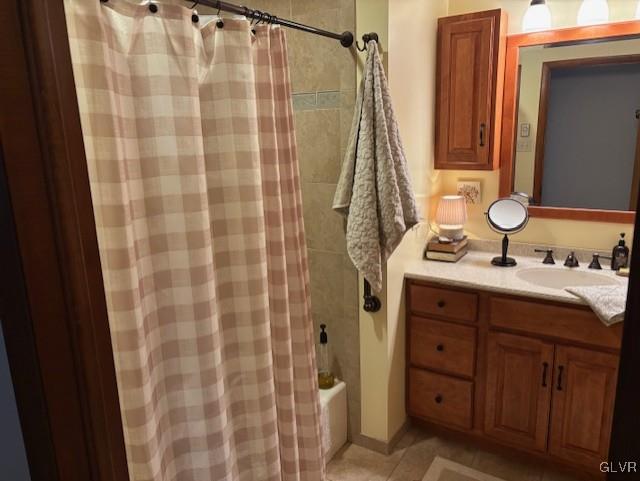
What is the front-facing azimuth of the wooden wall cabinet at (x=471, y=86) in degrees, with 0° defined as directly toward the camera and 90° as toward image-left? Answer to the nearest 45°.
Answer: approximately 45°

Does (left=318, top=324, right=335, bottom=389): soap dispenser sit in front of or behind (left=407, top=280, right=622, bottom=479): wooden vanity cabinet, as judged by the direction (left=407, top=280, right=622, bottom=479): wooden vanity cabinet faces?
in front

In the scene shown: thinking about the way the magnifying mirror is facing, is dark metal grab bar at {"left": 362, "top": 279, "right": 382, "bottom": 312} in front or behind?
in front

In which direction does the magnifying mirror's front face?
toward the camera

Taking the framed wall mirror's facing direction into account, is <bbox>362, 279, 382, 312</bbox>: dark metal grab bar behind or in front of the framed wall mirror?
in front
